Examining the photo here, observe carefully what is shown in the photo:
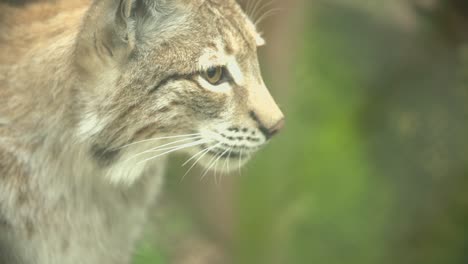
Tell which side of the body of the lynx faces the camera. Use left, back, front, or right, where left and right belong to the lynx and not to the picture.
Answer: right
